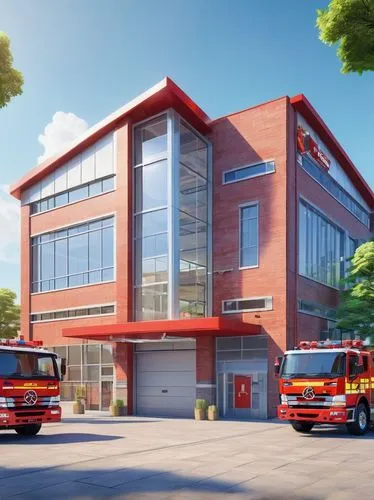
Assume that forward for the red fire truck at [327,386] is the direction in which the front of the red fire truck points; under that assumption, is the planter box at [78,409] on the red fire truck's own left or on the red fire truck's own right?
on the red fire truck's own right

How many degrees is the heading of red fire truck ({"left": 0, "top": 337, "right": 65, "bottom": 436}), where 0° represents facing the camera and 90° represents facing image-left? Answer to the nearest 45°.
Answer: approximately 315°

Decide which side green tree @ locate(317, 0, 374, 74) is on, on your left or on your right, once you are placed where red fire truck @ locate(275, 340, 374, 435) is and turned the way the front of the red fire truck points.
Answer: on your left

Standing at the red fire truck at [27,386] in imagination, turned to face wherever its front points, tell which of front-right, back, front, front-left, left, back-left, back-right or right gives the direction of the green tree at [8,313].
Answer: back-left

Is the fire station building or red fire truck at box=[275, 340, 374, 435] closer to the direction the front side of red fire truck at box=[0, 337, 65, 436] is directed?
the red fire truck

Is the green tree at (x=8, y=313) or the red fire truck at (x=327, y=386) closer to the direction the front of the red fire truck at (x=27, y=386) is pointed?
the red fire truck

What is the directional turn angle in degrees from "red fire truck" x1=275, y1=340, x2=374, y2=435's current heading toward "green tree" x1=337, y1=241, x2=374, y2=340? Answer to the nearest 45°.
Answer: approximately 135° to its right

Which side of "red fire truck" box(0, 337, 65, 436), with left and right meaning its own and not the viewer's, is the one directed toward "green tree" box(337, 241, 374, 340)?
left

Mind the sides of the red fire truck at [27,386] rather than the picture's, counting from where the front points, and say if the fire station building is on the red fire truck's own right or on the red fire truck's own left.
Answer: on the red fire truck's own left
